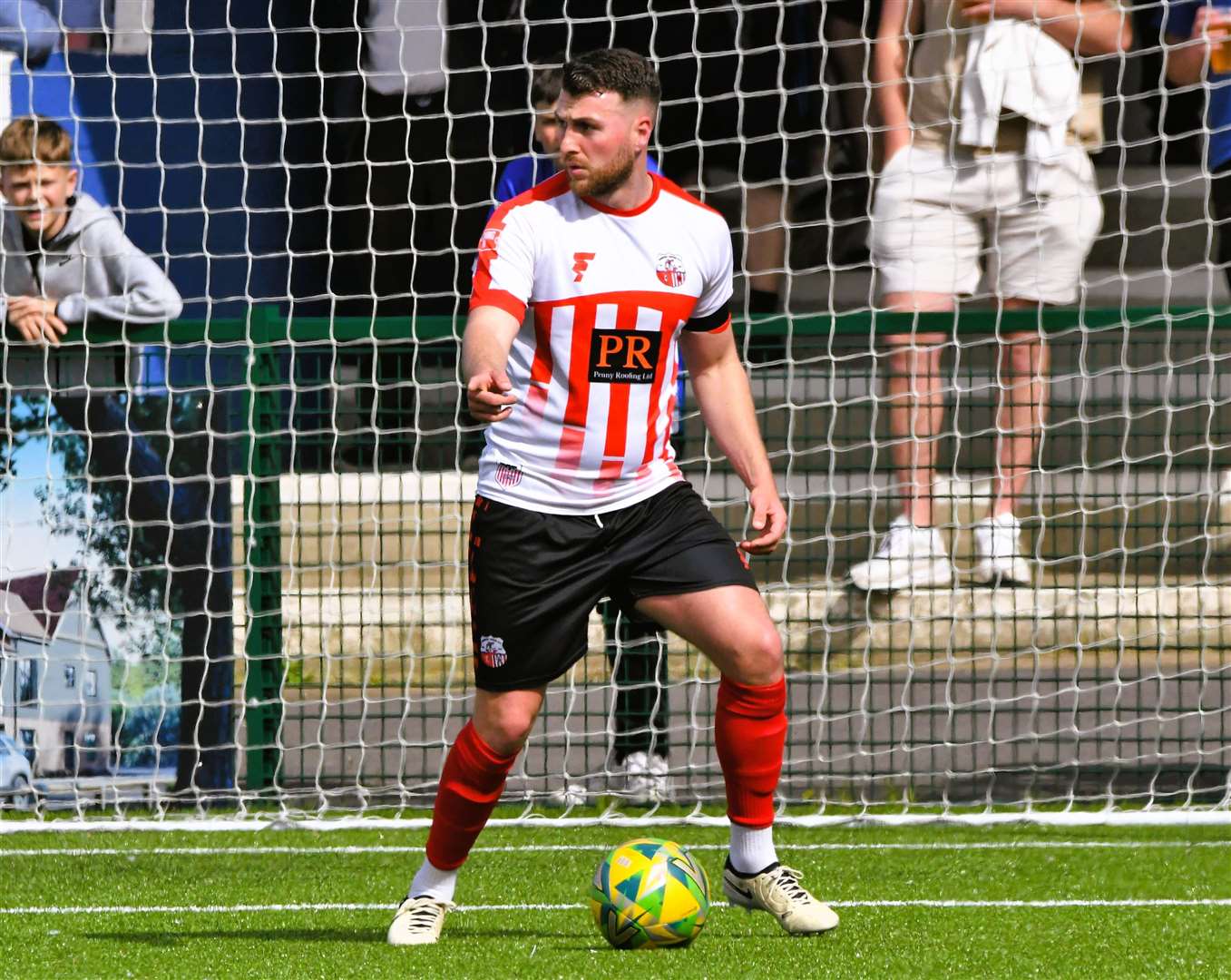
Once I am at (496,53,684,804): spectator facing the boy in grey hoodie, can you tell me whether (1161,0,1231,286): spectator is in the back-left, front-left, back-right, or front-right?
back-right

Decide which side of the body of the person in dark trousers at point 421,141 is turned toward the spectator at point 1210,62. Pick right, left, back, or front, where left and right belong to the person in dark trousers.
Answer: left

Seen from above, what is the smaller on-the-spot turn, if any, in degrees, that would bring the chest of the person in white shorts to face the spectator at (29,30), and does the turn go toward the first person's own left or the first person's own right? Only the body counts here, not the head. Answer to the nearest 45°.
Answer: approximately 90° to the first person's own right

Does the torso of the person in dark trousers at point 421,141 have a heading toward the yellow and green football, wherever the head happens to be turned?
yes

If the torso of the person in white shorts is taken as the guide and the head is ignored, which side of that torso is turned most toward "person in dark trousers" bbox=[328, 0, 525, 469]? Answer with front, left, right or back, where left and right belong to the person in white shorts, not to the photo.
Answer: right

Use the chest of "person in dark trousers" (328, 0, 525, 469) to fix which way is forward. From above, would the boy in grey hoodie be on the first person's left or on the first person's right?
on the first person's right

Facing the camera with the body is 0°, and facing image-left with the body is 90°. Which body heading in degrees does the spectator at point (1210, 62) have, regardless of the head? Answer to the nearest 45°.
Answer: approximately 0°

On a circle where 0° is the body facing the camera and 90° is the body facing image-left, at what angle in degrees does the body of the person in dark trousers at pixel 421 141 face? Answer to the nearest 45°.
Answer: approximately 0°
